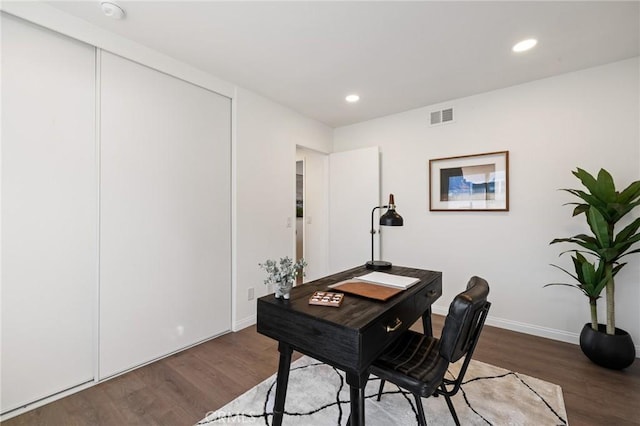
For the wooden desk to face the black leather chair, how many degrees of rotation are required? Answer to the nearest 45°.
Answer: approximately 45° to its left

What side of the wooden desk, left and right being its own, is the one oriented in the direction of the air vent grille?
left

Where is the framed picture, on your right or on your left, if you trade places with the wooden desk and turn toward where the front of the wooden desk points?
on your left

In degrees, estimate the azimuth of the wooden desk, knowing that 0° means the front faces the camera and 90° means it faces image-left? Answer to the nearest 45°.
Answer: approximately 315°

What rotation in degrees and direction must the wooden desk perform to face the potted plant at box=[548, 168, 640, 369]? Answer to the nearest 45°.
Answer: approximately 90° to its left
